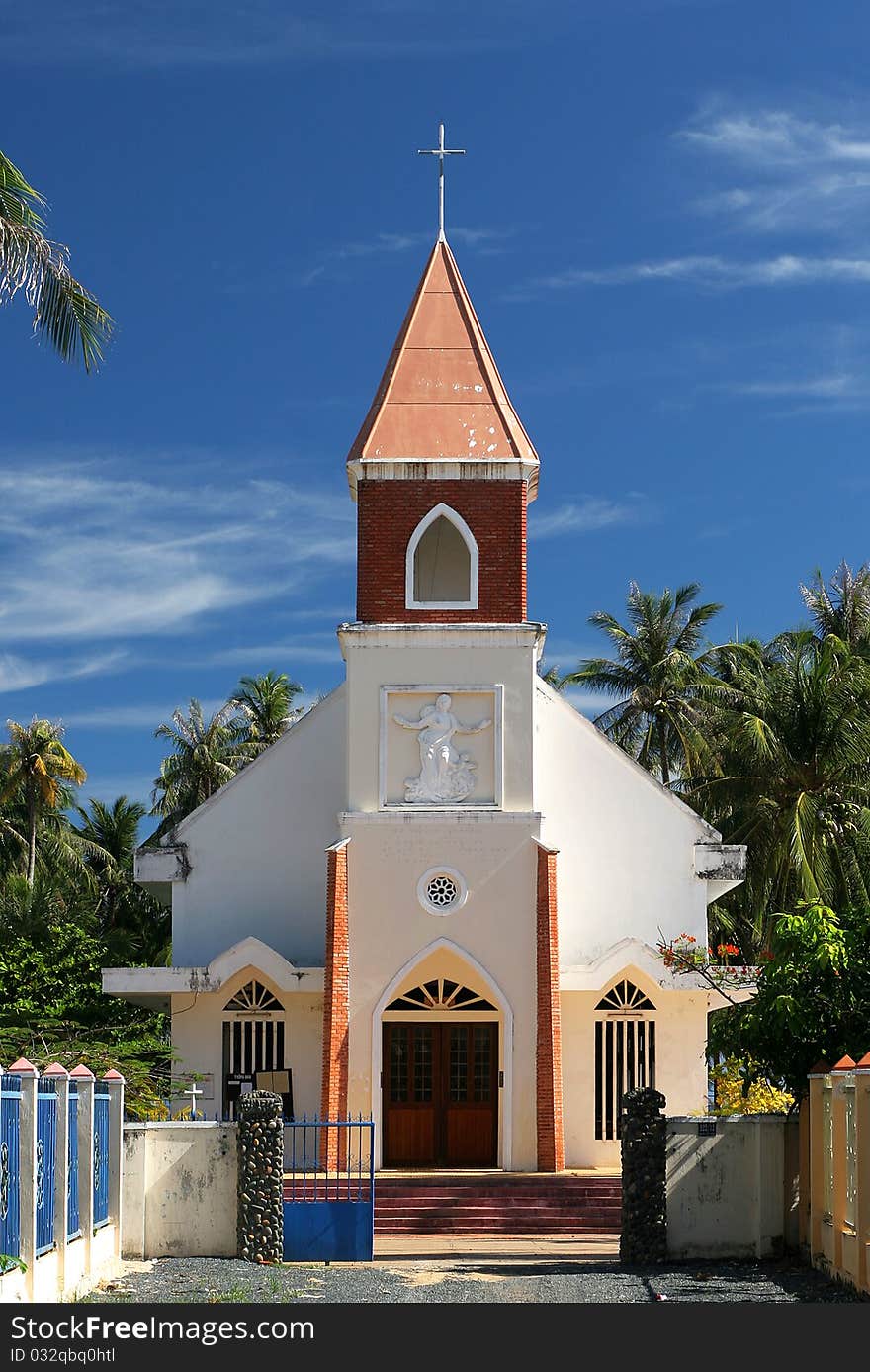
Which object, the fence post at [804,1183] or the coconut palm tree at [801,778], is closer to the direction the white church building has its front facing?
the fence post

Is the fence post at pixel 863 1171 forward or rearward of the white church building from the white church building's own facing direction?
forward

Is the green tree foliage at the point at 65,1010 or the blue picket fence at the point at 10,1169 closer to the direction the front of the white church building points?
the blue picket fence

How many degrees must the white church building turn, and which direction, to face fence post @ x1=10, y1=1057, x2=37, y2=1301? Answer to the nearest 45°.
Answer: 0° — it already faces it

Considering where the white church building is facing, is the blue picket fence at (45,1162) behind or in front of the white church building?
in front

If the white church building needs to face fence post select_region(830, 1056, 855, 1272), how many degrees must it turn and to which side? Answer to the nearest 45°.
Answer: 0° — it already faces it

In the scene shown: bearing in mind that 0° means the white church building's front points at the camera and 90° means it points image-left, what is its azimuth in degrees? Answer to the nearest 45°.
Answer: approximately 0°

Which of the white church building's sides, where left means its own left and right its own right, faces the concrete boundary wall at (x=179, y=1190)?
front

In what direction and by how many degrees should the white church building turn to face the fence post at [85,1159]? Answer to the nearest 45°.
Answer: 0° — it already faces it
